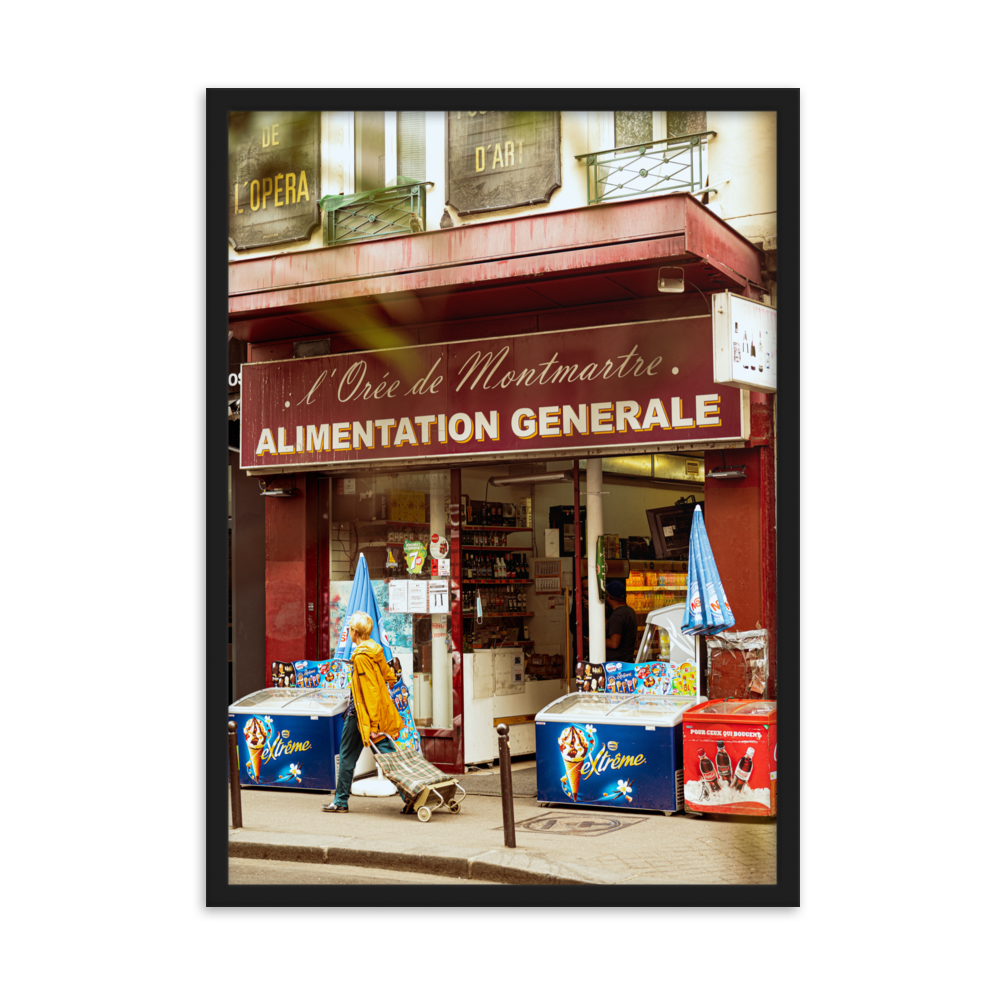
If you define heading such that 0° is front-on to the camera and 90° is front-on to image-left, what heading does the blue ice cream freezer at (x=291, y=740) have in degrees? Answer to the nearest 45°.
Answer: approximately 0°

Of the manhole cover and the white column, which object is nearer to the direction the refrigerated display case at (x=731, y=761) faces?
the manhole cover

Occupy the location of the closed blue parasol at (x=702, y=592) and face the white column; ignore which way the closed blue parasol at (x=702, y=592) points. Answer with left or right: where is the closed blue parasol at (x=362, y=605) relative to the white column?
left

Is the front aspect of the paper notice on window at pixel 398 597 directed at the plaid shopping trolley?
yes

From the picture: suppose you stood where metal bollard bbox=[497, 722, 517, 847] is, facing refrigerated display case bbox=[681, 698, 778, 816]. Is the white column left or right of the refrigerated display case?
left

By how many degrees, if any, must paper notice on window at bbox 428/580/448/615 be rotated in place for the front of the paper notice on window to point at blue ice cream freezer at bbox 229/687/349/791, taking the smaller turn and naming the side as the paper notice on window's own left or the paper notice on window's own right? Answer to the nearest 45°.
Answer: approximately 45° to the paper notice on window's own right

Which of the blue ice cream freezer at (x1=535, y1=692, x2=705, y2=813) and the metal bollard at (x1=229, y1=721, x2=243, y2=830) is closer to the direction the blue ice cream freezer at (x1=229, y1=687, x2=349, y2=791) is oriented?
the metal bollard
